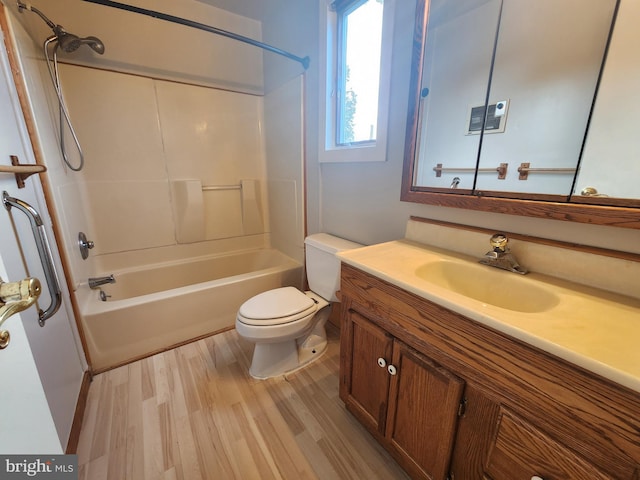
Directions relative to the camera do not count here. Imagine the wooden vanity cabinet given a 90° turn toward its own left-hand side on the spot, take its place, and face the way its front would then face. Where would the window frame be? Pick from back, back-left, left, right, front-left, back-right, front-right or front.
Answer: back

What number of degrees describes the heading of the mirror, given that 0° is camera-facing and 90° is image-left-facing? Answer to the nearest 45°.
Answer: approximately 45°

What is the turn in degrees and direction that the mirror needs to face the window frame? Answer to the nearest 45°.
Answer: approximately 45° to its right

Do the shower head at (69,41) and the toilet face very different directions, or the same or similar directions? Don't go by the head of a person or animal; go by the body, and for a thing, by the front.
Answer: very different directions

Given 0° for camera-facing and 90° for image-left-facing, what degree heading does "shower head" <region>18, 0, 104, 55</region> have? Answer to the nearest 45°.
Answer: approximately 270°

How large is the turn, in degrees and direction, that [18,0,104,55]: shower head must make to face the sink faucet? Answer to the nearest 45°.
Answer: approximately 45° to its right

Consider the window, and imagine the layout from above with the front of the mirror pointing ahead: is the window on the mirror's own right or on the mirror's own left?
on the mirror's own right

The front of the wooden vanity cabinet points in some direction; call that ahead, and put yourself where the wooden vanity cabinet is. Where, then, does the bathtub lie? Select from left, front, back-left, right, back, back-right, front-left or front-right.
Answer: front-right
